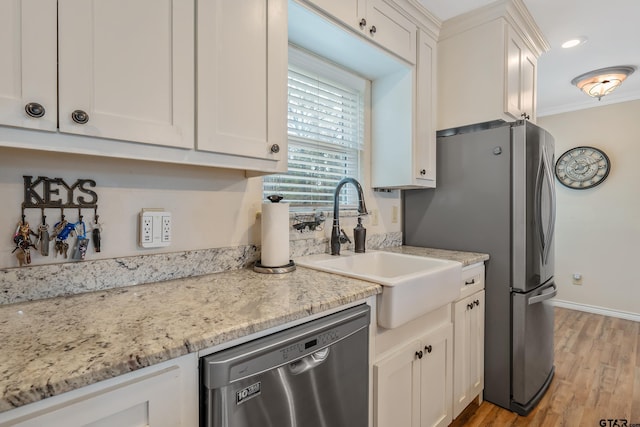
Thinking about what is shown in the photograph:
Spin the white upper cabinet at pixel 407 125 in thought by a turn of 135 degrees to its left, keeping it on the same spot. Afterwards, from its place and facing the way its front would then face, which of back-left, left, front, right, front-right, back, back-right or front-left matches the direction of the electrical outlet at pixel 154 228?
back-left

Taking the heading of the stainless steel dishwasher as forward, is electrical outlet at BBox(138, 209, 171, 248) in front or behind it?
behind

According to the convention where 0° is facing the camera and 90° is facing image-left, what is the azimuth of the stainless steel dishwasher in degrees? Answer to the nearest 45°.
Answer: approximately 315°

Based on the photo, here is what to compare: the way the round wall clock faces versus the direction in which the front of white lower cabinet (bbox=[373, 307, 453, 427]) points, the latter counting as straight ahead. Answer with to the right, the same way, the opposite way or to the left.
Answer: to the right

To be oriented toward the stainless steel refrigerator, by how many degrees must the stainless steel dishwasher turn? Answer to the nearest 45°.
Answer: approximately 90° to its left

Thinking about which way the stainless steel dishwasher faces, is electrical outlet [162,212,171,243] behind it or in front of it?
behind

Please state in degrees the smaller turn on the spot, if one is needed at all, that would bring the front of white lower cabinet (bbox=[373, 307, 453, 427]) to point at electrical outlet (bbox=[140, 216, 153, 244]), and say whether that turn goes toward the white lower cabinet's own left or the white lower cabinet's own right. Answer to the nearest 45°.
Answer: approximately 90° to the white lower cabinet's own right

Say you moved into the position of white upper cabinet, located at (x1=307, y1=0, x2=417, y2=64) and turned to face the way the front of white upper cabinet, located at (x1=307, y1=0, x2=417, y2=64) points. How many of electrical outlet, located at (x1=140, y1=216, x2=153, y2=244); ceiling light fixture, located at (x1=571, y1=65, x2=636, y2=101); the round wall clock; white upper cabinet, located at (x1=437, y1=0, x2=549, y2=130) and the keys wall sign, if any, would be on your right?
2

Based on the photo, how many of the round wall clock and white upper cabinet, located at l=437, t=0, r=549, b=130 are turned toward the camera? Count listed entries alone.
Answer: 1

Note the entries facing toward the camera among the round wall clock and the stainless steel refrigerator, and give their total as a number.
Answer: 1

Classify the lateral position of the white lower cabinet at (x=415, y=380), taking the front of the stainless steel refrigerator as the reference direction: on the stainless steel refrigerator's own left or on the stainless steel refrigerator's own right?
on the stainless steel refrigerator's own right

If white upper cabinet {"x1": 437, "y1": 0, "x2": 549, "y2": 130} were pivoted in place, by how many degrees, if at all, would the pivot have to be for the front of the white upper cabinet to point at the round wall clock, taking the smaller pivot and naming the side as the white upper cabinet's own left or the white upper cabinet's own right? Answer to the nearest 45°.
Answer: approximately 45° to the white upper cabinet's own left
